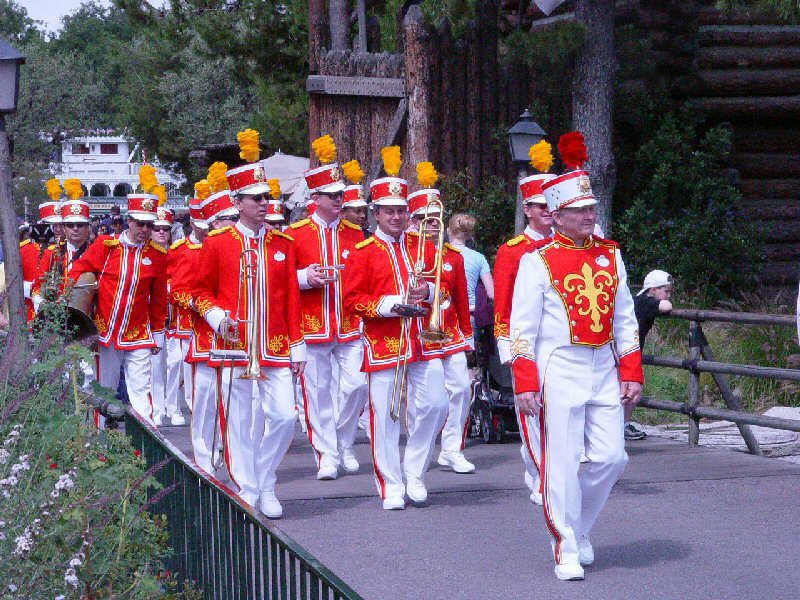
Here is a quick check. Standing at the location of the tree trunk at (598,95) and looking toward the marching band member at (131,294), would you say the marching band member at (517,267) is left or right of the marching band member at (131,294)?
left

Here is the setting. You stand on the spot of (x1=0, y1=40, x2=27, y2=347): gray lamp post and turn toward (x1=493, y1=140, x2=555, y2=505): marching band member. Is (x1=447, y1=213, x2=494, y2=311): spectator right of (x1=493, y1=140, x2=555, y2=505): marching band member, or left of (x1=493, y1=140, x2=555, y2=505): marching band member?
left

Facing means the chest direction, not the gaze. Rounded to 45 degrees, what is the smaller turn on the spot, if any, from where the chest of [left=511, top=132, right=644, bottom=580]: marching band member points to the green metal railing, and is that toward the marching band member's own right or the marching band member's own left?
approximately 90° to the marching band member's own right

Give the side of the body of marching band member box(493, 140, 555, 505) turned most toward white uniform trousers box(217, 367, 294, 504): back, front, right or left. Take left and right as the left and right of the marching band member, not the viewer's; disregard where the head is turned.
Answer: right

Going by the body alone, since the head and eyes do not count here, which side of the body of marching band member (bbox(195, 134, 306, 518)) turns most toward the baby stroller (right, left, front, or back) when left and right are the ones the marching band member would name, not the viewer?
left

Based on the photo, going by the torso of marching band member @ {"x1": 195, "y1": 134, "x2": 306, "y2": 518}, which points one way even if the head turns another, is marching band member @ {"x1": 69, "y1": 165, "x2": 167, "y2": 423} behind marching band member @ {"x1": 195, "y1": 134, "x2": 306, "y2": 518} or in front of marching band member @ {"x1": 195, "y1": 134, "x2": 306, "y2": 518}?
behind

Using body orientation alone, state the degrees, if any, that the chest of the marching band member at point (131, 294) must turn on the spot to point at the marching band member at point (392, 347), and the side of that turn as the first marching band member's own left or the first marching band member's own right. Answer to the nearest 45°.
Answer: approximately 45° to the first marching band member's own left

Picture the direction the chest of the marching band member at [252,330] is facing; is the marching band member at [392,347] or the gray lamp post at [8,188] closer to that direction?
the marching band member

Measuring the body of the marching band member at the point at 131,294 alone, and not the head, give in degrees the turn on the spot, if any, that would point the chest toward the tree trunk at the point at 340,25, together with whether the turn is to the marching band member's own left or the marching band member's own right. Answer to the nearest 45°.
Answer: approximately 180°

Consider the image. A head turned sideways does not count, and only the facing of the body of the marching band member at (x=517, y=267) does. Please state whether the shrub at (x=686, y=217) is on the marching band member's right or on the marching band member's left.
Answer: on the marching band member's left

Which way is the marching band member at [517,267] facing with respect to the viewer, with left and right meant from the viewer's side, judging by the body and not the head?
facing the viewer and to the right of the viewer

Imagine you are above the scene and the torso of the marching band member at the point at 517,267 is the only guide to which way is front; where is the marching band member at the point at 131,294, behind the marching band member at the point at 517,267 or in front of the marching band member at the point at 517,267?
behind

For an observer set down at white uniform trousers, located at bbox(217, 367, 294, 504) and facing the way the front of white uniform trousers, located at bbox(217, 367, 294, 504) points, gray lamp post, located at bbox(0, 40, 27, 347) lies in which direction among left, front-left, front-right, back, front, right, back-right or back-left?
back
